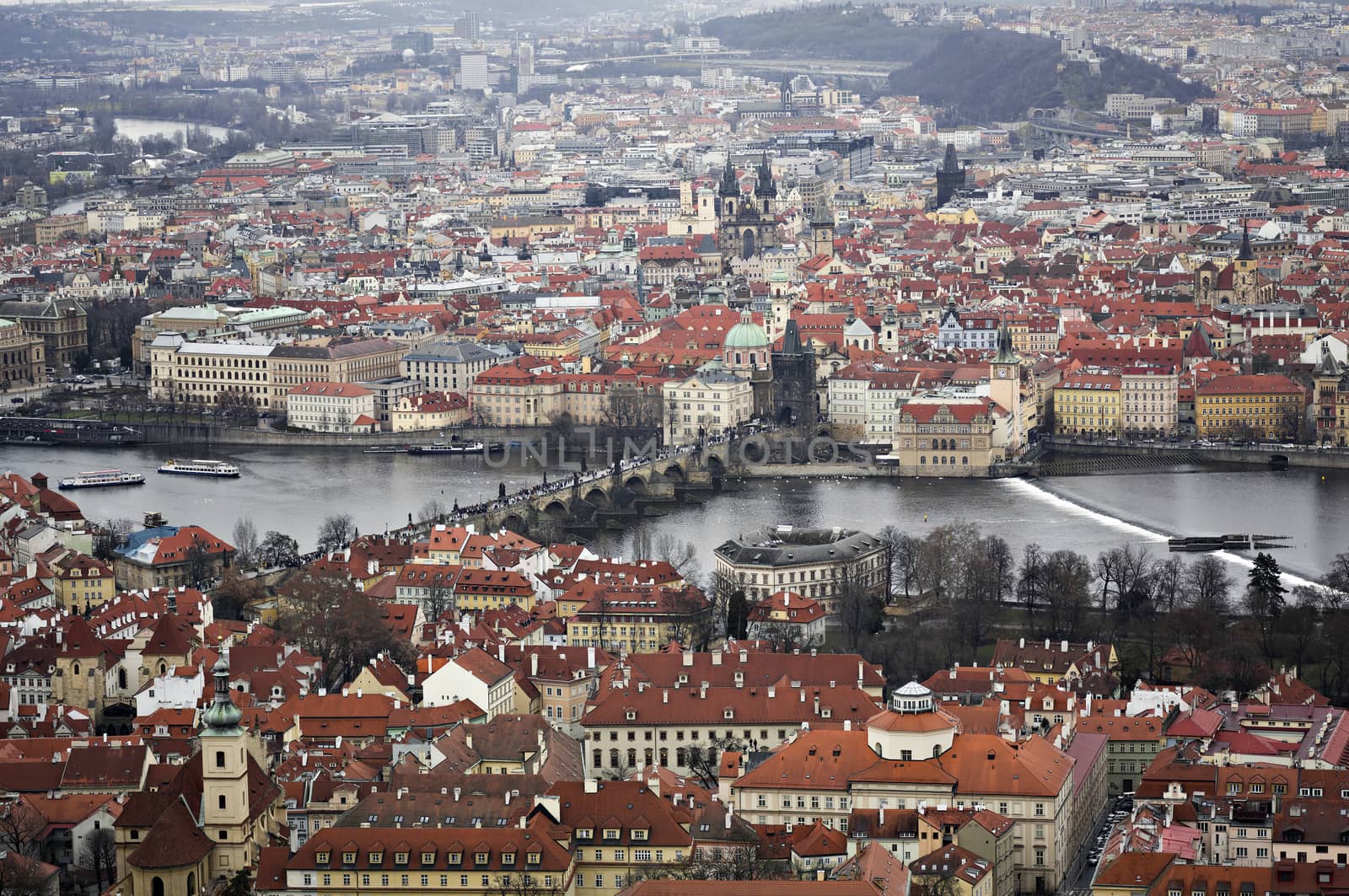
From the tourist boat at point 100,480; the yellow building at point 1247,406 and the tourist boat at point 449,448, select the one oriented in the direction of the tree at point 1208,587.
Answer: the yellow building

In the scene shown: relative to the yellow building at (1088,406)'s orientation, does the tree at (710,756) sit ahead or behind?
ahead

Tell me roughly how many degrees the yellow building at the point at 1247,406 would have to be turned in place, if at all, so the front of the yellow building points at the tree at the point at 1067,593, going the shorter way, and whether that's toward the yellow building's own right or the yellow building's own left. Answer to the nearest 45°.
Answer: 0° — it already faces it

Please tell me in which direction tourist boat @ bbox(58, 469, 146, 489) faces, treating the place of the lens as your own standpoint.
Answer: facing to the left of the viewer

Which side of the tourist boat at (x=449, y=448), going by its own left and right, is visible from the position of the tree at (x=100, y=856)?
left

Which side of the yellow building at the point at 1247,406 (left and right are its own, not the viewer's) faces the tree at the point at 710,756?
front

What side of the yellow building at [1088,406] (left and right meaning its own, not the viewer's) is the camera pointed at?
front
